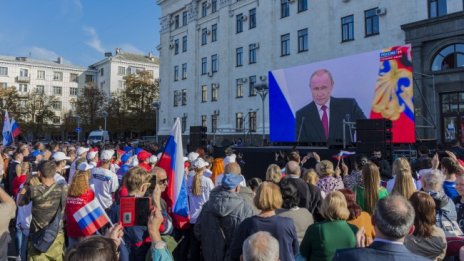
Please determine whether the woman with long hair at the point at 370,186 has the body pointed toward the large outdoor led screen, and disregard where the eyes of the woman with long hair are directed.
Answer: yes

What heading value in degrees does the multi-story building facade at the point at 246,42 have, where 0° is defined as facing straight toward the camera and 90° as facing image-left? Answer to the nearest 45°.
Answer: approximately 45°

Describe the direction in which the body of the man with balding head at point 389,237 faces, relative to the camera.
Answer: away from the camera

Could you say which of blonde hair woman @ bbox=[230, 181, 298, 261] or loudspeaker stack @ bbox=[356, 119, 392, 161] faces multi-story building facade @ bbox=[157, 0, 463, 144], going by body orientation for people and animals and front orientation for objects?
the blonde hair woman

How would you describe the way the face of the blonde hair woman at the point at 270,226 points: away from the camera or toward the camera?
away from the camera

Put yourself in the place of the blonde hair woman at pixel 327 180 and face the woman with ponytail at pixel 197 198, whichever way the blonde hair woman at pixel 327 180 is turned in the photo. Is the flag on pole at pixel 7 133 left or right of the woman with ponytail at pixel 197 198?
right

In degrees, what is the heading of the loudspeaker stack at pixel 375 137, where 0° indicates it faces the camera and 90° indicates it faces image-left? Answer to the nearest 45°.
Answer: approximately 45°

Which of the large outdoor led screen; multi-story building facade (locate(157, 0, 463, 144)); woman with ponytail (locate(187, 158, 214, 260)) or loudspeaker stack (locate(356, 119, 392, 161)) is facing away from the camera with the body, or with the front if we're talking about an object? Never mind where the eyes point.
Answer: the woman with ponytail

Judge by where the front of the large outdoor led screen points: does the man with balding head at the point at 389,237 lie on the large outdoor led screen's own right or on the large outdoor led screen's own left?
on the large outdoor led screen's own left

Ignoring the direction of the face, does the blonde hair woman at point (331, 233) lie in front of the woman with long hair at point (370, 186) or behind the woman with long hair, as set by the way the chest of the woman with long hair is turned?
behind

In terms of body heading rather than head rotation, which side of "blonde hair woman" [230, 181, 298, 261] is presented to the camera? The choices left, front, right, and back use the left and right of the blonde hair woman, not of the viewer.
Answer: back

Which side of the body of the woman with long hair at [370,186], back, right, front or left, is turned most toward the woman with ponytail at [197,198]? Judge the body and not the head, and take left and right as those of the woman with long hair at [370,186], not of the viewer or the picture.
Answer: left

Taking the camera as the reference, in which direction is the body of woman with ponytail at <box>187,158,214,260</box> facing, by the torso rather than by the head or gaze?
away from the camera

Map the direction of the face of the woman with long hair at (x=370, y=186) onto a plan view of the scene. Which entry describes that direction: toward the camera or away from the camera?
away from the camera

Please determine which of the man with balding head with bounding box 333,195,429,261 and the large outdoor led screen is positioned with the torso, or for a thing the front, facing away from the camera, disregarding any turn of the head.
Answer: the man with balding head
